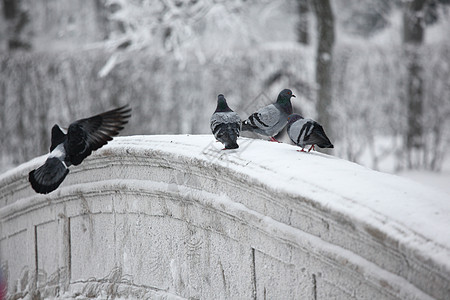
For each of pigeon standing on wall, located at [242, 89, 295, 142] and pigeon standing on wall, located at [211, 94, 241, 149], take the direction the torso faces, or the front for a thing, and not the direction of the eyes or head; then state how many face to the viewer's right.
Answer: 1

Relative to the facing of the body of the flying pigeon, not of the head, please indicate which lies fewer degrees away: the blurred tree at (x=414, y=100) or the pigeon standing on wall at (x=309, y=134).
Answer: the blurred tree

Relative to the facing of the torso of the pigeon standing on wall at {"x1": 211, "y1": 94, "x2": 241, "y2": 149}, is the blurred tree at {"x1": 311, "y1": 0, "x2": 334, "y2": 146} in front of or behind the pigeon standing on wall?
in front

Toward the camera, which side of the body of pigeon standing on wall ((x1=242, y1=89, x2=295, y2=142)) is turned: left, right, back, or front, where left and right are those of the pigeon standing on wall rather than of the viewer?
right

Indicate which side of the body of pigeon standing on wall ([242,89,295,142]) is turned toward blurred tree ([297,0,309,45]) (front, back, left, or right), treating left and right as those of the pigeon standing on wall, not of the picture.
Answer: left

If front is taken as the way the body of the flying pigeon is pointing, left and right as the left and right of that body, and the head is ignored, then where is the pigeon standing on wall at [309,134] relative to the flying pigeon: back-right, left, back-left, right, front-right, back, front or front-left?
right

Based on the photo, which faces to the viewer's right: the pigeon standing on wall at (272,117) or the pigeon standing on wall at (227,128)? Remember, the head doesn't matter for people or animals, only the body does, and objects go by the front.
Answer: the pigeon standing on wall at (272,117)

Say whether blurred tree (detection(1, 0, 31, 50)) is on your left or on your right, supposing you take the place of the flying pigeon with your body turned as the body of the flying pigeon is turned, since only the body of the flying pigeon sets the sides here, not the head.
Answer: on your left

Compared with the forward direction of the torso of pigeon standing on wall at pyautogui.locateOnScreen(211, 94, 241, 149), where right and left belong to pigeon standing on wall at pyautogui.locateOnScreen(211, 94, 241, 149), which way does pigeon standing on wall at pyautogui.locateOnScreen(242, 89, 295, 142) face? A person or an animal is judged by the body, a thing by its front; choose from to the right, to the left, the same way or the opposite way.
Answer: to the right

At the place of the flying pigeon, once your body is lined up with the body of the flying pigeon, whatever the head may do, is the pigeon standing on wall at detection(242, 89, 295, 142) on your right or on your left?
on your right

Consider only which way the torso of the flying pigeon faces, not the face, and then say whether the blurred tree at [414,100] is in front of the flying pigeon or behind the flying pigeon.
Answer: in front

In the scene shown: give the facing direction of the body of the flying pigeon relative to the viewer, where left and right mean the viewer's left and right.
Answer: facing away from the viewer and to the right of the viewer

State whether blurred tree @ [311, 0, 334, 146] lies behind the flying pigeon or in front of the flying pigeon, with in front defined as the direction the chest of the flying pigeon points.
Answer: in front

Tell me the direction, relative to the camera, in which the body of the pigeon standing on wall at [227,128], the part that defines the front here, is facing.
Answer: away from the camera
